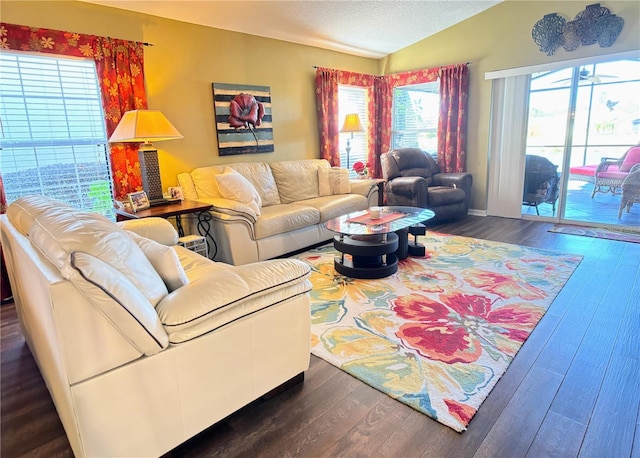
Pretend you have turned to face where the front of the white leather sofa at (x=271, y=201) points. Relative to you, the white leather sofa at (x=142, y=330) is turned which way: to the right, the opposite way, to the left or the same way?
to the left

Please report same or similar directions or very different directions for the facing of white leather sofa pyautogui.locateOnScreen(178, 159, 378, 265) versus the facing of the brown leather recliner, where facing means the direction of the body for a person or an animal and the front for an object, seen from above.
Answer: same or similar directions

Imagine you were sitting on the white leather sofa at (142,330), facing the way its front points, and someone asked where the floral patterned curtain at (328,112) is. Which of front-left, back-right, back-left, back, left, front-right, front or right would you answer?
front

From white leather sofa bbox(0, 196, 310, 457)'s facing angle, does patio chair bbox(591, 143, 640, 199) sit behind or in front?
in front

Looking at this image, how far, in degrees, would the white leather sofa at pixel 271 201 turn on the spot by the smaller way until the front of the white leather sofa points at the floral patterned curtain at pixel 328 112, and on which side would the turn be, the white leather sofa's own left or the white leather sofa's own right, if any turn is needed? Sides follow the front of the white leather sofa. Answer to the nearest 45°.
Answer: approximately 90° to the white leather sofa's own left

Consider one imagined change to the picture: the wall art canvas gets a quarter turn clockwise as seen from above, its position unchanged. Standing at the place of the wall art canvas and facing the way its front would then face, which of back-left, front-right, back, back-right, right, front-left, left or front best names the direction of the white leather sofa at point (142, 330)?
front-left

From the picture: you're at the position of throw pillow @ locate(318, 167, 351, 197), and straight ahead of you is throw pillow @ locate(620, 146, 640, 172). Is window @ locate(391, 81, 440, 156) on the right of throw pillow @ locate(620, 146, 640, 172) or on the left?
left

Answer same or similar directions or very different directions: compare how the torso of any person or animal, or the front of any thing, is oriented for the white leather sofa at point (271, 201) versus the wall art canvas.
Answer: same or similar directions

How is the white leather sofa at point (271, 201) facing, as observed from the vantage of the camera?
facing the viewer and to the right of the viewer

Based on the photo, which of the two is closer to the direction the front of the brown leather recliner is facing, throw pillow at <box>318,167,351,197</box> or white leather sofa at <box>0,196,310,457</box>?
the white leather sofa

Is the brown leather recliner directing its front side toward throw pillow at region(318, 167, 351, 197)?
no

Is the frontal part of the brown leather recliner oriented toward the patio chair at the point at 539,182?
no

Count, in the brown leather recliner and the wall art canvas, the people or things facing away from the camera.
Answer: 0

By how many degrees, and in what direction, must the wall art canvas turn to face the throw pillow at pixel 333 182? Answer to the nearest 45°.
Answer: approximately 45° to its left

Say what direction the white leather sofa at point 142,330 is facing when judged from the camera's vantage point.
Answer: facing away from the viewer and to the right of the viewer
